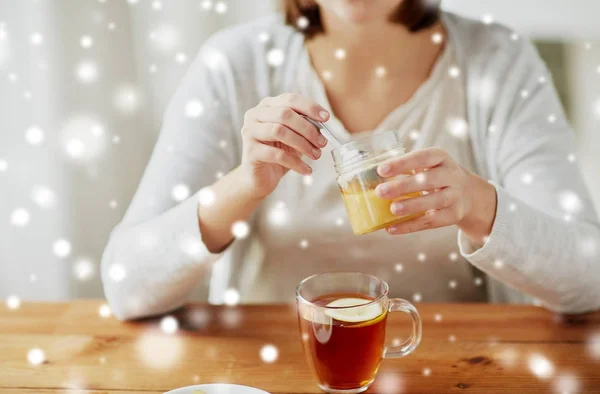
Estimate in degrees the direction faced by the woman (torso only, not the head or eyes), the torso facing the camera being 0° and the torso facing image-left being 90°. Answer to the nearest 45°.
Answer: approximately 0°

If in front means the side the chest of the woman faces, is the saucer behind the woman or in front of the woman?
in front
